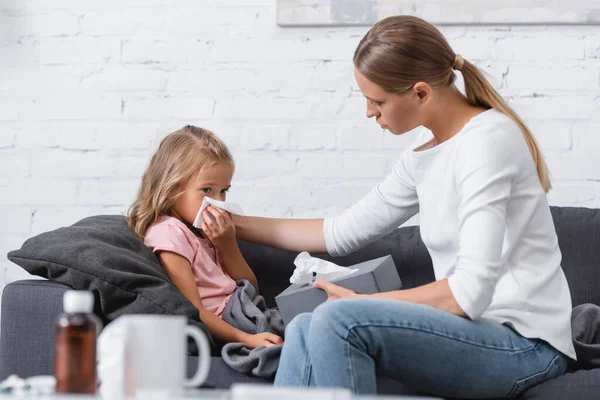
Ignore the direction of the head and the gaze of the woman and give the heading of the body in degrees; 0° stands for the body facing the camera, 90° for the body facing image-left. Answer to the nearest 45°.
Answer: approximately 90°

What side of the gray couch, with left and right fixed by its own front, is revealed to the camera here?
front

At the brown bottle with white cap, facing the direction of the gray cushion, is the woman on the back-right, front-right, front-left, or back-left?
front-right

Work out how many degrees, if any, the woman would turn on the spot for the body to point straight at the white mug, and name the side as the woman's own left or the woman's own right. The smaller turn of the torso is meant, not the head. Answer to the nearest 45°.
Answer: approximately 45° to the woman's own left

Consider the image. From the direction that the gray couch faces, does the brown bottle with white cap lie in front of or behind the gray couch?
in front

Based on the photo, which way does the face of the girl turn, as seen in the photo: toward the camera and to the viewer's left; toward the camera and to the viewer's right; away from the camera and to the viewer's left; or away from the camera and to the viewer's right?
toward the camera and to the viewer's right

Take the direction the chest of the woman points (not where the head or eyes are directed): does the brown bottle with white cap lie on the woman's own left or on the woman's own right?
on the woman's own left

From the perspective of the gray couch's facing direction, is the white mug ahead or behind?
ahead
